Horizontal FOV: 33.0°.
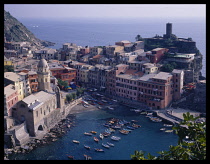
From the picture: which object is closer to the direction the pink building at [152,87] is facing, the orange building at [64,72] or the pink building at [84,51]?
the orange building

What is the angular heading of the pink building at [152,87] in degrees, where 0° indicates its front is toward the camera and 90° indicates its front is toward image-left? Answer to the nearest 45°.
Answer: approximately 45°

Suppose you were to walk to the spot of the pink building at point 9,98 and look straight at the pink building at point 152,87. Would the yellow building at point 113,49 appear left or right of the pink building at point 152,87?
left

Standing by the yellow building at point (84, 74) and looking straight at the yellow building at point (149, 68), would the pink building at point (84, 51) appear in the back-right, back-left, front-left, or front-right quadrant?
back-left

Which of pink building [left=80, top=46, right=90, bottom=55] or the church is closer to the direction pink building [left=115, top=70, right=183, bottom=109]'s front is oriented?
the church

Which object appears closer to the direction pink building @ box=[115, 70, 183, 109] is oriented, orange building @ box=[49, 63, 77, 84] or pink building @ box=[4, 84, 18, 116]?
the pink building

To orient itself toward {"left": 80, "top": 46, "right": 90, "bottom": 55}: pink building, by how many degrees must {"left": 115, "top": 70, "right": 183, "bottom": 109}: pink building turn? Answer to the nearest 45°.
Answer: approximately 90° to its right

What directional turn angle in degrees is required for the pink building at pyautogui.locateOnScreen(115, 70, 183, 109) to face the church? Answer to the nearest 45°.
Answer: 0° — it already faces it

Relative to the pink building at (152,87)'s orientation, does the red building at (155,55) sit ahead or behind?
behind
